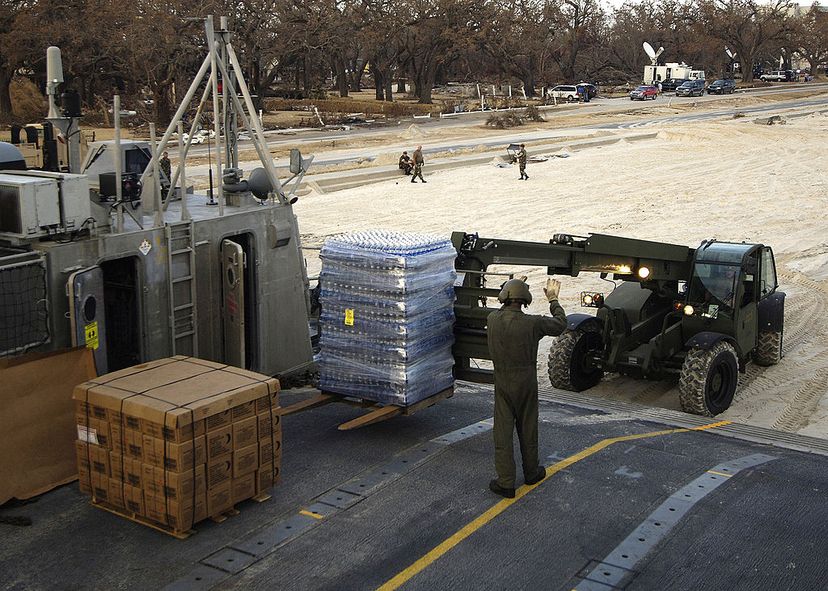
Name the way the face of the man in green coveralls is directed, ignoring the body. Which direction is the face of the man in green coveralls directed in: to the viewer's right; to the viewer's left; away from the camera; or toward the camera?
away from the camera

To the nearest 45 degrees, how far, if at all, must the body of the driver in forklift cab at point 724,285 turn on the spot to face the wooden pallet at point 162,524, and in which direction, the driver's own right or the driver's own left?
0° — they already face it

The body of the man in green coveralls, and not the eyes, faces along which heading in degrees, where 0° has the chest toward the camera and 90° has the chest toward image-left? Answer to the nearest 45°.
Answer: approximately 180°

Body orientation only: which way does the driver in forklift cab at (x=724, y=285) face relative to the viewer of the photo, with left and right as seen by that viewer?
facing the viewer and to the left of the viewer

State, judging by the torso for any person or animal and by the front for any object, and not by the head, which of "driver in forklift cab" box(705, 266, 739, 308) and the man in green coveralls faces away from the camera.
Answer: the man in green coveralls

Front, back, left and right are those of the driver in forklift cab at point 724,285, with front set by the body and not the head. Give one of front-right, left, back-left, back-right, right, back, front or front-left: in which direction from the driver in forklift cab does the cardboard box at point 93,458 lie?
front
